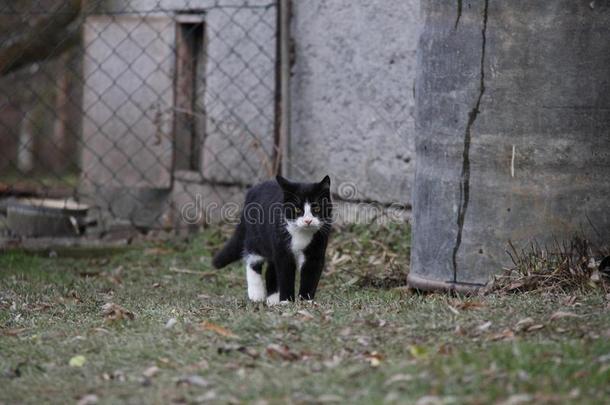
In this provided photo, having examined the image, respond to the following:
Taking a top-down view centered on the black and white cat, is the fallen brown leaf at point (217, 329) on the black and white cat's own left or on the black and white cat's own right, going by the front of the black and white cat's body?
on the black and white cat's own right

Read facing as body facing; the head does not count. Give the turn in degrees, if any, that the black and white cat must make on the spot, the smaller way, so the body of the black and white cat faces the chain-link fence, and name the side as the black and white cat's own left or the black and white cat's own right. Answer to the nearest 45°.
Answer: approximately 135° to the black and white cat's own left

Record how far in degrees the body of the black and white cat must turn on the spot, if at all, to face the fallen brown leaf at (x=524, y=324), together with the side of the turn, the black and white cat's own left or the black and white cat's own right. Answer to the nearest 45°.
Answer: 0° — it already faces it

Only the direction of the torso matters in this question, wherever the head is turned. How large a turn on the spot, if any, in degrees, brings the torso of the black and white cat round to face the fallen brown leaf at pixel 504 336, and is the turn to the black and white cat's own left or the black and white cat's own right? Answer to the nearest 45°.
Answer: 0° — it already faces it

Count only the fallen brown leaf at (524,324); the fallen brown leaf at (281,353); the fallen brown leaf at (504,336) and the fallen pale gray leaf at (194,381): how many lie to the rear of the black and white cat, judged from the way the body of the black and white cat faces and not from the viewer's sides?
0

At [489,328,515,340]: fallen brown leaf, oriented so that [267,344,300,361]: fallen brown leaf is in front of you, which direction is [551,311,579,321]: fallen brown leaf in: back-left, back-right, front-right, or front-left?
back-right

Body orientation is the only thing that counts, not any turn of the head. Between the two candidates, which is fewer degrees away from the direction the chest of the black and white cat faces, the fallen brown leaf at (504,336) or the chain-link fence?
the fallen brown leaf

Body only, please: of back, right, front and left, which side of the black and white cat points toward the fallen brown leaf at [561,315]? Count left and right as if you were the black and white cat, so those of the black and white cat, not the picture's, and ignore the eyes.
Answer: front

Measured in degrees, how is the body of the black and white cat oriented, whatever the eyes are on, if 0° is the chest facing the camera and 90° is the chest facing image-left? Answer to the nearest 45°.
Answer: approximately 315°

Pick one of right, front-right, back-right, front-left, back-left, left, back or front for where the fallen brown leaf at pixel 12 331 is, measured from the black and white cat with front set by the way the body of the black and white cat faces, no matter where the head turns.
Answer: right

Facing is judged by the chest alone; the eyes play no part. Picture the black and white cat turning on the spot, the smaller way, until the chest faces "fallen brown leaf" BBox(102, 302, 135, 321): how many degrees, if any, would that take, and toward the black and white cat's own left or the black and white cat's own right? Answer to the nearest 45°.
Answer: approximately 90° to the black and white cat's own right
